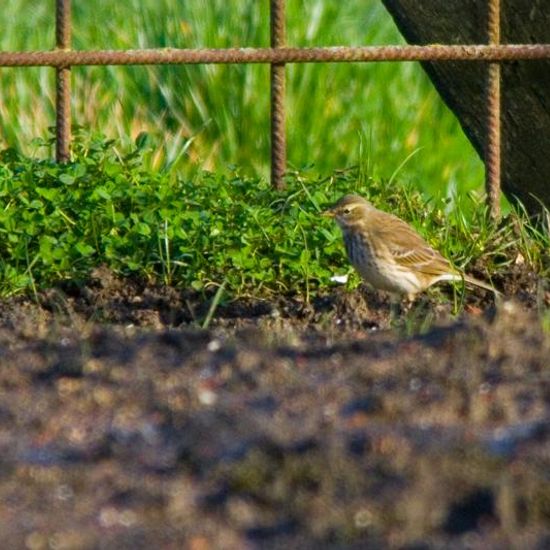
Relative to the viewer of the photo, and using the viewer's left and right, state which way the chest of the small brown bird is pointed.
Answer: facing to the left of the viewer
